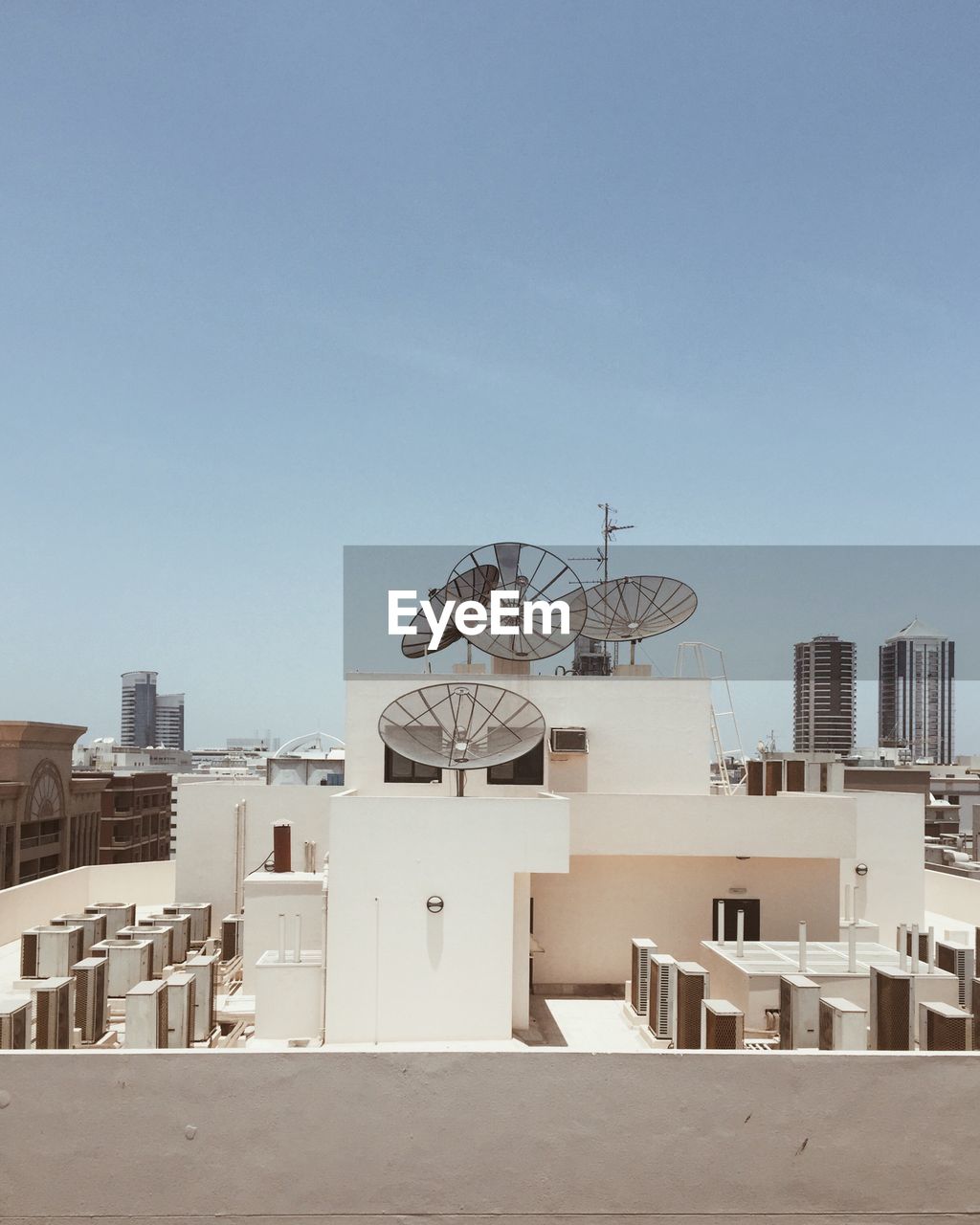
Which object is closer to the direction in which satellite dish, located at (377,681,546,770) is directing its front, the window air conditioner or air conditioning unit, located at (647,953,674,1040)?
the air conditioning unit

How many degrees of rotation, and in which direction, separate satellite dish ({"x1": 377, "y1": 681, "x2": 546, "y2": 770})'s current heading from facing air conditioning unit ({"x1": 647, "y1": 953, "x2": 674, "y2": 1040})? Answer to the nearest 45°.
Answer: approximately 45° to its left

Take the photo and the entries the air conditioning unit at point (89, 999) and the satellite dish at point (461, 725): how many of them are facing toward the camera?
1

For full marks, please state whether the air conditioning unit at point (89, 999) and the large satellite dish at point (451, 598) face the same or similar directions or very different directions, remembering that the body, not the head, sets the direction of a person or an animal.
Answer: very different directions
